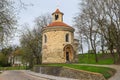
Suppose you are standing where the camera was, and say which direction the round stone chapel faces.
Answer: facing the viewer and to the right of the viewer

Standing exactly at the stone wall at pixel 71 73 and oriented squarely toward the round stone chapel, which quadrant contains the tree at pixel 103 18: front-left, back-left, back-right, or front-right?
front-right

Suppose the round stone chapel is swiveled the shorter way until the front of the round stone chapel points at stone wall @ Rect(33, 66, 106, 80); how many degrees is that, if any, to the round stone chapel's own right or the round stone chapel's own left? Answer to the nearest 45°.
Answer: approximately 45° to the round stone chapel's own right

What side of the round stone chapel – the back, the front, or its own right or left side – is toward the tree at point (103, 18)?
left
